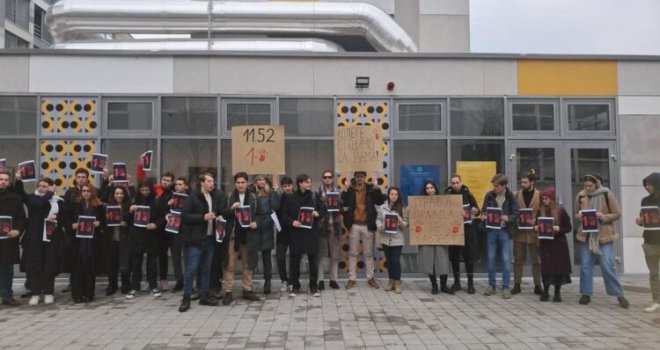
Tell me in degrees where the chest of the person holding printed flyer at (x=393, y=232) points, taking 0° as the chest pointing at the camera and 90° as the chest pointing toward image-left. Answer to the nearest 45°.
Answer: approximately 0°

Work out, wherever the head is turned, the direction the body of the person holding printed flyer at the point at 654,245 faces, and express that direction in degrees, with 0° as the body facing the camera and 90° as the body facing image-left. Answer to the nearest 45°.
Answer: approximately 45°

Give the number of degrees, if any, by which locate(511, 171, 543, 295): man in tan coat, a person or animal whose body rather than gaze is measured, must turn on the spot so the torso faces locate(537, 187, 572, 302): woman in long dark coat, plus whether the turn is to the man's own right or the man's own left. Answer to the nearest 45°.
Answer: approximately 45° to the man's own left

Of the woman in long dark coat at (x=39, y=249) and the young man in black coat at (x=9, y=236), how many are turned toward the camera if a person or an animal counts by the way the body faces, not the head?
2

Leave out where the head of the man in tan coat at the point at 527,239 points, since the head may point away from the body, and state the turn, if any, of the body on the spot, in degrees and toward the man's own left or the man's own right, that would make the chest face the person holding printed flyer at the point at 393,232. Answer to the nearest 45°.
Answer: approximately 90° to the man's own right

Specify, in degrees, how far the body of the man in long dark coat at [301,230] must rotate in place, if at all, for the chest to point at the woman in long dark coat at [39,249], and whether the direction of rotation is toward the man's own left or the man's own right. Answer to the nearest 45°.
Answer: approximately 90° to the man's own right

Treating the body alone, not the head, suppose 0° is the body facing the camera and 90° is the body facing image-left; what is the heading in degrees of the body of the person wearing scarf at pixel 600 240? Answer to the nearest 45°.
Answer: approximately 45°

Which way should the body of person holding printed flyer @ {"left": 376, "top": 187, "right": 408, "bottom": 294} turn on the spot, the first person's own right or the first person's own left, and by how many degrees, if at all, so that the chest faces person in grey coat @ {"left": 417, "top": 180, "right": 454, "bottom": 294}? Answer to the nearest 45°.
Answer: approximately 90° to the first person's own left
